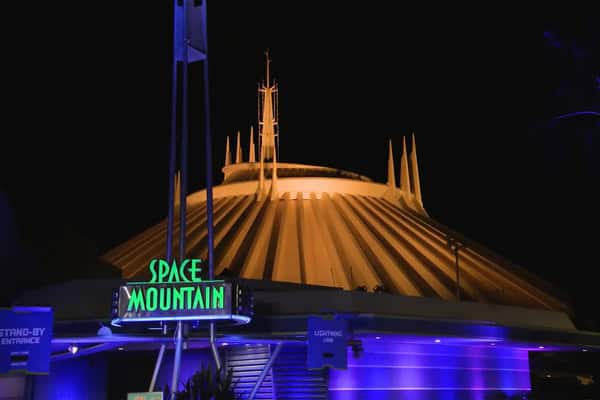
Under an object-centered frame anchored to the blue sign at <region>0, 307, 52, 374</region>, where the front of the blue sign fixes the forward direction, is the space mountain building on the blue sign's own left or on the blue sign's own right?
on the blue sign's own left

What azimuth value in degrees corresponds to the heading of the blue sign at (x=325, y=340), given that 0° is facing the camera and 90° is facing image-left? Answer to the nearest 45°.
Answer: approximately 0°

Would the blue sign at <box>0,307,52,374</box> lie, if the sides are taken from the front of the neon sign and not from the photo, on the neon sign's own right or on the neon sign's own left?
on the neon sign's own right

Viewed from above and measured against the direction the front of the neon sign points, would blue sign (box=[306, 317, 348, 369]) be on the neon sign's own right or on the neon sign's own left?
on the neon sign's own left

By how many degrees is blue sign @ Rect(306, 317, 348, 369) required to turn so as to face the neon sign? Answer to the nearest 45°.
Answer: approximately 45° to its right

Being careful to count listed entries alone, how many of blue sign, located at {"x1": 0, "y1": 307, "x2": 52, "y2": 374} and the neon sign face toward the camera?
2

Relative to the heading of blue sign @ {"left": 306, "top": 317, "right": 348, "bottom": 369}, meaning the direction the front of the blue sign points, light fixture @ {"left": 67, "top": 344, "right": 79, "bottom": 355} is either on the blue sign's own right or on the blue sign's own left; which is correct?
on the blue sign's own right

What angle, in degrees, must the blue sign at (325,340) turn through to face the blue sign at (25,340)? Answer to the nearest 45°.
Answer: approximately 90° to its right
